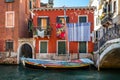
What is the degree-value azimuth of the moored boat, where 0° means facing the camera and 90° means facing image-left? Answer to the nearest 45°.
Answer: approximately 90°

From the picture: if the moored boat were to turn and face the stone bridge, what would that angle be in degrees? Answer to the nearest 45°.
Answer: approximately 135° to its left

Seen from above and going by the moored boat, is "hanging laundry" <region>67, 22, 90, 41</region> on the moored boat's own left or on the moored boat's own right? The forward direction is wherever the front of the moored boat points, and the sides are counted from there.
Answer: on the moored boat's own right
